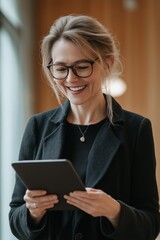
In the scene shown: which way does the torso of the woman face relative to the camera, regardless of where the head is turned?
toward the camera

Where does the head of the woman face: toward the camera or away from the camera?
toward the camera
